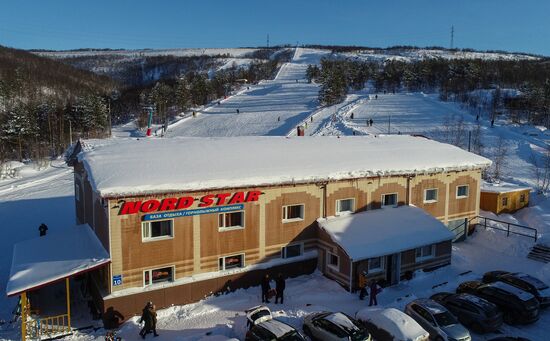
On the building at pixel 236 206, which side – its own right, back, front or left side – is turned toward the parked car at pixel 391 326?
front

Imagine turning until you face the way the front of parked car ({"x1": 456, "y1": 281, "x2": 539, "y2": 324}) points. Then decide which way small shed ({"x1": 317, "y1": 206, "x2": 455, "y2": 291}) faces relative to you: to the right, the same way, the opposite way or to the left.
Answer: the opposite way

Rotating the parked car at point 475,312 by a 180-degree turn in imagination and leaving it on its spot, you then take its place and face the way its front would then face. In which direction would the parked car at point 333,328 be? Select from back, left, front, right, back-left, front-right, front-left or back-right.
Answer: right

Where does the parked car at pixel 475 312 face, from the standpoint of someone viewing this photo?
facing away from the viewer and to the left of the viewer

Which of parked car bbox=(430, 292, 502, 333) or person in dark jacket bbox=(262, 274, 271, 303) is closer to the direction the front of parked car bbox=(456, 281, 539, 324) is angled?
the person in dark jacket

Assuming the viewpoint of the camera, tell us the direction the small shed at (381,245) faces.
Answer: facing the viewer and to the right of the viewer

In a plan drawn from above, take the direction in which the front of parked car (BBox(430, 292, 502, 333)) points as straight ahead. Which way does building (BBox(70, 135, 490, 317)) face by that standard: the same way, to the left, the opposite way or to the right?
the opposite way

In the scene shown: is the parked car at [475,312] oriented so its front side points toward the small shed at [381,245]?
yes

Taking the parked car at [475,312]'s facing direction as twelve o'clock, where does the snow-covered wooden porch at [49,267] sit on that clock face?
The snow-covered wooden porch is roughly at 10 o'clock from the parked car.

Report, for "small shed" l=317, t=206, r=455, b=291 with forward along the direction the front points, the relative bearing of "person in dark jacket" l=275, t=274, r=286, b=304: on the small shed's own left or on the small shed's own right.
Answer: on the small shed's own right

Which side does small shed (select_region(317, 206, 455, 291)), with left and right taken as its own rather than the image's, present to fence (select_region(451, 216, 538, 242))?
left

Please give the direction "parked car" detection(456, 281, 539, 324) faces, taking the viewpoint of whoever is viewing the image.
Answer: facing away from the viewer and to the left of the viewer

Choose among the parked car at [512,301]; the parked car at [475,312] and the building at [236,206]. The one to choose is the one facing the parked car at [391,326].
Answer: the building

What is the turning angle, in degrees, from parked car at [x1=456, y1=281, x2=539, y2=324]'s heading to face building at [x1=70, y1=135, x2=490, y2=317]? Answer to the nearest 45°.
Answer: approximately 45° to its left
